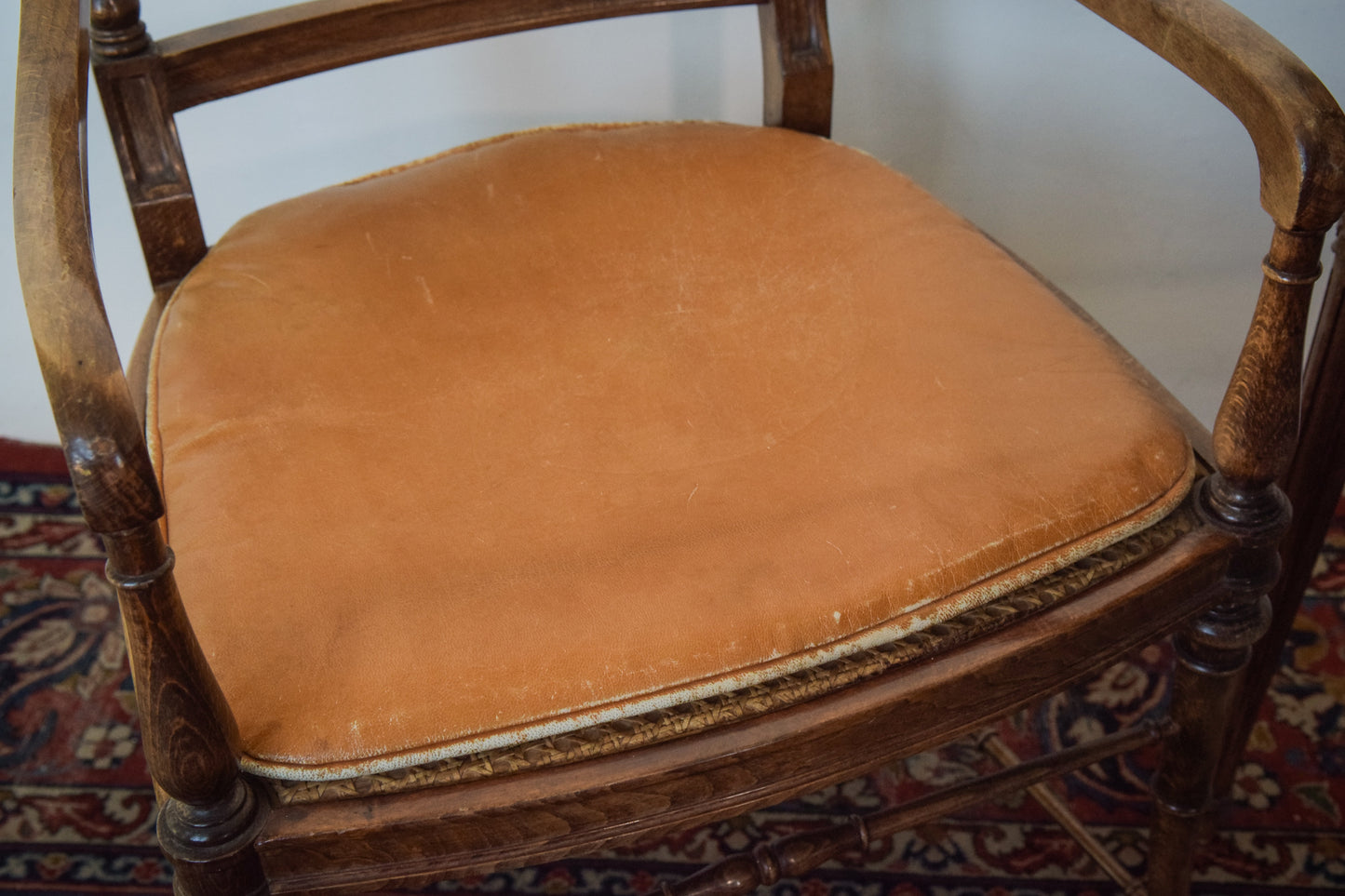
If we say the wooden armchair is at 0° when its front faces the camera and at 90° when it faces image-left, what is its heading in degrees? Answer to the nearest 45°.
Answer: approximately 315°
